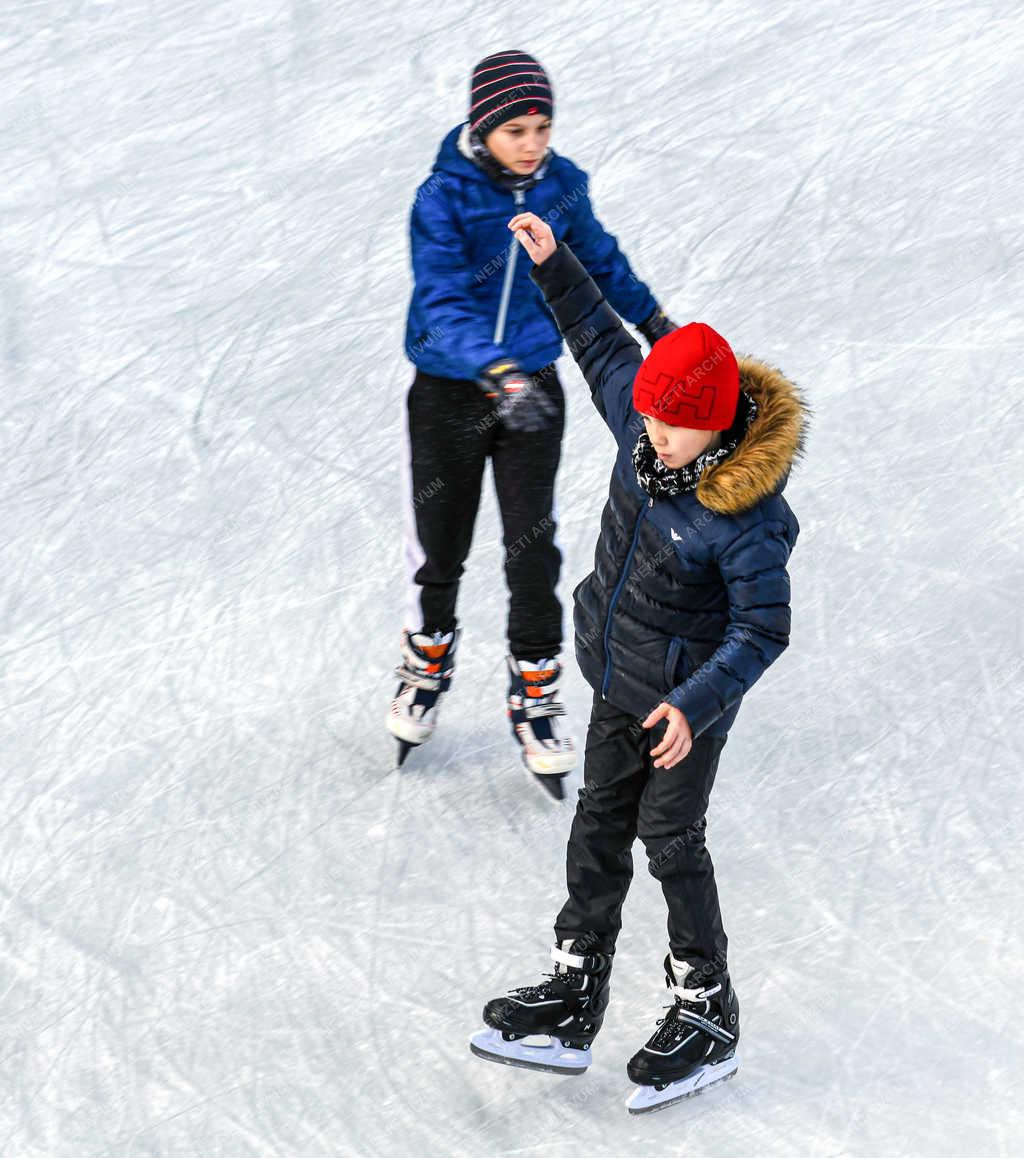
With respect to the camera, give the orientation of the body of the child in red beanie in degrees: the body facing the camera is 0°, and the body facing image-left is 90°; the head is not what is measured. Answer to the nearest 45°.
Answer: approximately 45°
